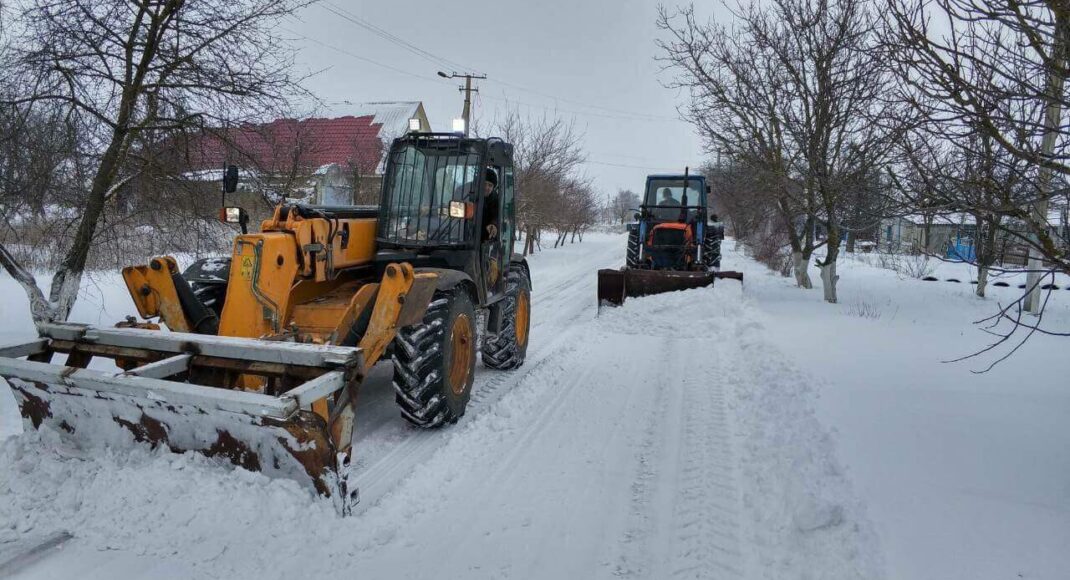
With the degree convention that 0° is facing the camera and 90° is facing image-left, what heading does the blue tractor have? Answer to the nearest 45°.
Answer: approximately 0°

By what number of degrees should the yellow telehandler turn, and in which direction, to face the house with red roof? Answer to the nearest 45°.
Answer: approximately 135° to its right

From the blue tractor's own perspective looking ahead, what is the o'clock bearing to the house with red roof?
The house with red roof is roughly at 3 o'clock from the blue tractor.

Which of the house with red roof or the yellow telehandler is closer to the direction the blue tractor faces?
the yellow telehandler

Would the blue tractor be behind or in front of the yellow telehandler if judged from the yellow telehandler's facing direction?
behind
